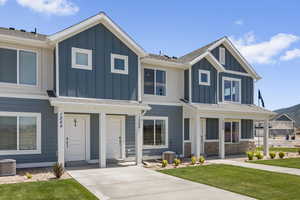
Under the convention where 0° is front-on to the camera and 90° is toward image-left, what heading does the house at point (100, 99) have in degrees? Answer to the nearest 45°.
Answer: approximately 315°
